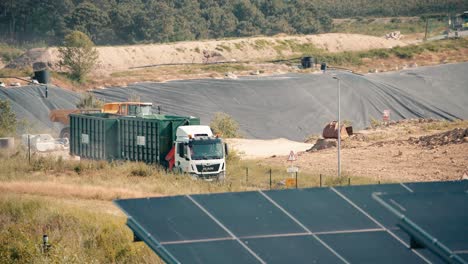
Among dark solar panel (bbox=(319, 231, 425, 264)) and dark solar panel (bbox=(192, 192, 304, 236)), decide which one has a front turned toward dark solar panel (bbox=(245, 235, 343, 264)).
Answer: dark solar panel (bbox=(192, 192, 304, 236))

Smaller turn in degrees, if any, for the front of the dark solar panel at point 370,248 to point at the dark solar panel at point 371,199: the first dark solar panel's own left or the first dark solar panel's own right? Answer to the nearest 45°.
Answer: approximately 135° to the first dark solar panel's own left

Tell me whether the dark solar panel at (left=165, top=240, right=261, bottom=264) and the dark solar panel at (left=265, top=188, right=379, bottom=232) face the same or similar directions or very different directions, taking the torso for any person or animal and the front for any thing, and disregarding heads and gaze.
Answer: same or similar directions

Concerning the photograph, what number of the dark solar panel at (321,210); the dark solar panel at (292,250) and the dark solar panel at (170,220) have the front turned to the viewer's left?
0

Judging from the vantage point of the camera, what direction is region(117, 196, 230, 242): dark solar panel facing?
facing the viewer and to the right of the viewer

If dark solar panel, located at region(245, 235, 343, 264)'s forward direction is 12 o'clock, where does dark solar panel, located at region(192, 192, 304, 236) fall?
dark solar panel, located at region(192, 192, 304, 236) is roughly at 6 o'clock from dark solar panel, located at region(245, 235, 343, 264).

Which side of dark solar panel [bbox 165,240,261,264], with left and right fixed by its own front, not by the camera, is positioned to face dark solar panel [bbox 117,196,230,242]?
back

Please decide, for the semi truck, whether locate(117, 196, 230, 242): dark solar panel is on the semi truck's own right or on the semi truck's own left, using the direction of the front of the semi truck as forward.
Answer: on the semi truck's own right

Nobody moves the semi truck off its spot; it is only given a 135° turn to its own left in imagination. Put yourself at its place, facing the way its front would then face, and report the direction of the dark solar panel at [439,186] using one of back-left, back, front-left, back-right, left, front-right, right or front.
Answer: back

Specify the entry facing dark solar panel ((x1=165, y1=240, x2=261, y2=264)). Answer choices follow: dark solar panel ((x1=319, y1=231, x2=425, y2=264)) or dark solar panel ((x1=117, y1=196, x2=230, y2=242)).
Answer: dark solar panel ((x1=117, y1=196, x2=230, y2=242))

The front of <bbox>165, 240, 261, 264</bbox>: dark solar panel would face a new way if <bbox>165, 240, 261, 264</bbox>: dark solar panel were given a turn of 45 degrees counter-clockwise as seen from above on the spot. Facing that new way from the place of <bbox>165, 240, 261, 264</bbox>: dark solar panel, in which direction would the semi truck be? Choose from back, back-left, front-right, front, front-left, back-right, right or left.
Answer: left

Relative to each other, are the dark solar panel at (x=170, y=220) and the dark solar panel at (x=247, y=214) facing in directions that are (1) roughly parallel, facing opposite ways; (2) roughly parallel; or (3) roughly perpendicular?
roughly parallel

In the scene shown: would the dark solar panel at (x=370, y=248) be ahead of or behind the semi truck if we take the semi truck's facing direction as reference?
ahead

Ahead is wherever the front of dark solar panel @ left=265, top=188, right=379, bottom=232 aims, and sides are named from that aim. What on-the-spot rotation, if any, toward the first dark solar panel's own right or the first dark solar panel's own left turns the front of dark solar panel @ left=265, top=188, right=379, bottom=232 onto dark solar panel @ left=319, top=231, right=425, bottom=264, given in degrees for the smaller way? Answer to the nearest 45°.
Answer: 0° — it already faces it

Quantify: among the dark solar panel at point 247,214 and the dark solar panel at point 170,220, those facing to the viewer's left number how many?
0

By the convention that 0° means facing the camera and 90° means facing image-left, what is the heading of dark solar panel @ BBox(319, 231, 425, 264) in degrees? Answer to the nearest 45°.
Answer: approximately 315°
